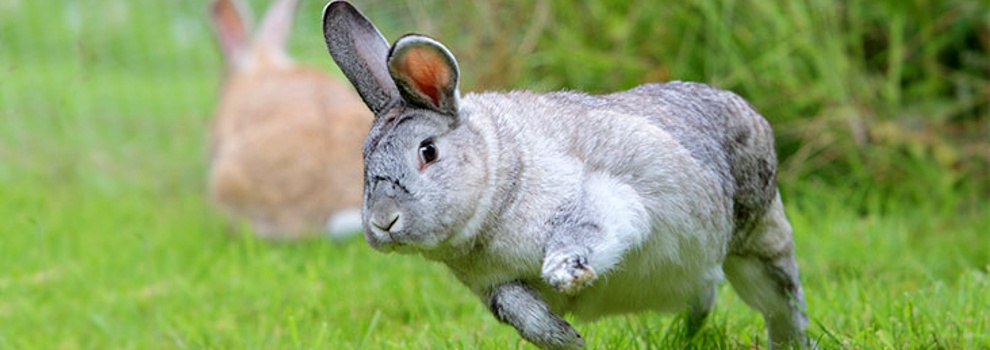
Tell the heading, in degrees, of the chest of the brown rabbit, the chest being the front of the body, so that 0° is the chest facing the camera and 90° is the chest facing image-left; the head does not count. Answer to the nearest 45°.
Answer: approximately 135°

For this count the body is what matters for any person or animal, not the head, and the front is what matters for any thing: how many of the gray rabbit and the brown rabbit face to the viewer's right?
0

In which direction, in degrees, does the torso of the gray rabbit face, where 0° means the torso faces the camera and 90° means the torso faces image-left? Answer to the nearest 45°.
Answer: approximately 45°

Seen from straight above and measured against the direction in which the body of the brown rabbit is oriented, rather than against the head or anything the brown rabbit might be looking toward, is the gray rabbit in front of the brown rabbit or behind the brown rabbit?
behind

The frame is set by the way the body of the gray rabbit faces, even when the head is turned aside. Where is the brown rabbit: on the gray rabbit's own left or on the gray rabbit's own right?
on the gray rabbit's own right
